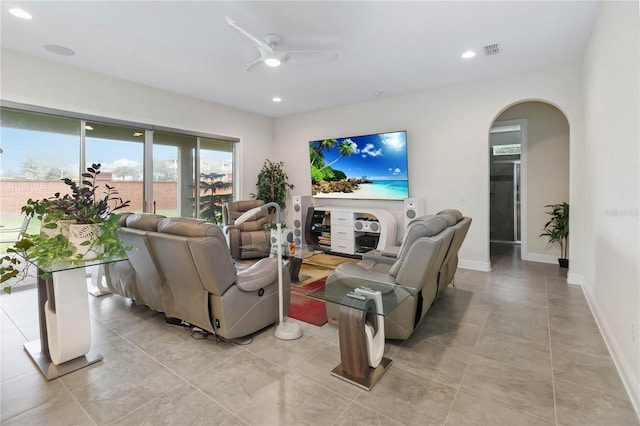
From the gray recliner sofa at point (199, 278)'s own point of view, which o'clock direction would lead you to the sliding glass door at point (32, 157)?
The sliding glass door is roughly at 9 o'clock from the gray recliner sofa.

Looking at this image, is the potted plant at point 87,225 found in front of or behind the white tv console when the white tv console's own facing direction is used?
in front

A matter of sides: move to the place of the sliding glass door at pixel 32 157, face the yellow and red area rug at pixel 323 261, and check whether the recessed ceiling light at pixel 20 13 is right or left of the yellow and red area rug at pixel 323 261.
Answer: right

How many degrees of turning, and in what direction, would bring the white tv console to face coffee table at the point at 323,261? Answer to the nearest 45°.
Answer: approximately 45° to its left

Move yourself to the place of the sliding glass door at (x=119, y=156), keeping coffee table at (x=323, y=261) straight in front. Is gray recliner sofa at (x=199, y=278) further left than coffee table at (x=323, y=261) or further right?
right

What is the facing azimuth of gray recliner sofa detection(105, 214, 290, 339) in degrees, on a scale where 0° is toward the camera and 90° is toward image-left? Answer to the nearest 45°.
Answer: approximately 225°

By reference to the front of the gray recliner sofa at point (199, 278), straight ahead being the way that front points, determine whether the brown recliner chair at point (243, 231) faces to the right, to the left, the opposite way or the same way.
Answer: to the right

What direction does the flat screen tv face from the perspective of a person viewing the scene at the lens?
facing the viewer and to the left of the viewer

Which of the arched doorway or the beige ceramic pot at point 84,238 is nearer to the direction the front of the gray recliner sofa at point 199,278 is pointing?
the arched doorway

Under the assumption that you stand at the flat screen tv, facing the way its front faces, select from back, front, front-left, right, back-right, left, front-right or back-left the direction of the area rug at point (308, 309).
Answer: front-left

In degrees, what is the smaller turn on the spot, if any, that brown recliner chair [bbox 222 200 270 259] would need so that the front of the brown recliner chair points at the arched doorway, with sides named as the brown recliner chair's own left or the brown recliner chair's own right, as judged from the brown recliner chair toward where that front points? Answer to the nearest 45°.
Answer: approximately 45° to the brown recliner chair's own left

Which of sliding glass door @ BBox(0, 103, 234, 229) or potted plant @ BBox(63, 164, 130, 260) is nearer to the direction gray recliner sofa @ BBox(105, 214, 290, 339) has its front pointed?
the sliding glass door

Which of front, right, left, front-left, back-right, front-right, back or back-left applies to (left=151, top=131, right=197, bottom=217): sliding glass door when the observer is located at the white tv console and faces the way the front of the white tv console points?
front-right

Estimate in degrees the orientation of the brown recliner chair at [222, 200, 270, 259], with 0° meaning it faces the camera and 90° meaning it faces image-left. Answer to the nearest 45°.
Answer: approximately 315°
